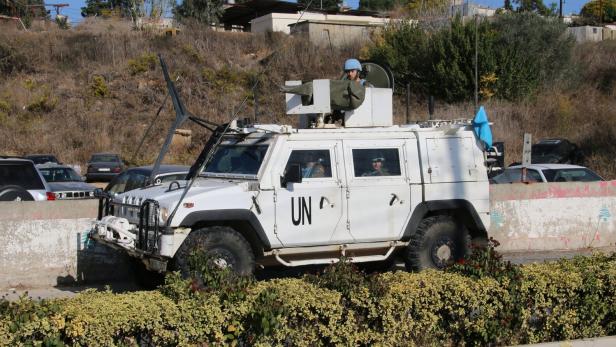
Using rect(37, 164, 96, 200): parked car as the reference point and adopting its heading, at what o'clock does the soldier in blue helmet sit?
The soldier in blue helmet is roughly at 1 o'clock from the parked car.

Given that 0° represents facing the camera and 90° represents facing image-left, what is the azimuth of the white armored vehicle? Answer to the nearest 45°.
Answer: approximately 45°

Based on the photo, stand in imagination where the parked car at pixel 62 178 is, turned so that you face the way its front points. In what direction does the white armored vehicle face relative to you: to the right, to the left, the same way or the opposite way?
to the right

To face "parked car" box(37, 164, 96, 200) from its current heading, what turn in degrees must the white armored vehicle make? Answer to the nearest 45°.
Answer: approximately 90° to its right

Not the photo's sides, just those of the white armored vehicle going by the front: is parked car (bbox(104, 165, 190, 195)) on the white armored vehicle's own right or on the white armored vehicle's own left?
on the white armored vehicle's own right

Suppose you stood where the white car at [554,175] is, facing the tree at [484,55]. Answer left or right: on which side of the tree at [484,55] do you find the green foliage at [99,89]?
left

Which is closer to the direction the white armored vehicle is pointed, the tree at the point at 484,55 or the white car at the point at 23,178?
the white car

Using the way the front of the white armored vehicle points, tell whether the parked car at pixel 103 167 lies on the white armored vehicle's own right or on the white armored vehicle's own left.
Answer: on the white armored vehicle's own right

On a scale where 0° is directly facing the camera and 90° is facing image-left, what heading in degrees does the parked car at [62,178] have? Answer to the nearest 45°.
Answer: approximately 315°

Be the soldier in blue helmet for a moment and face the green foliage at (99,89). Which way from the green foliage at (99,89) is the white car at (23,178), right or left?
left

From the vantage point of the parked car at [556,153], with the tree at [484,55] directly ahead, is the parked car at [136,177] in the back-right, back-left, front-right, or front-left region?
back-left
